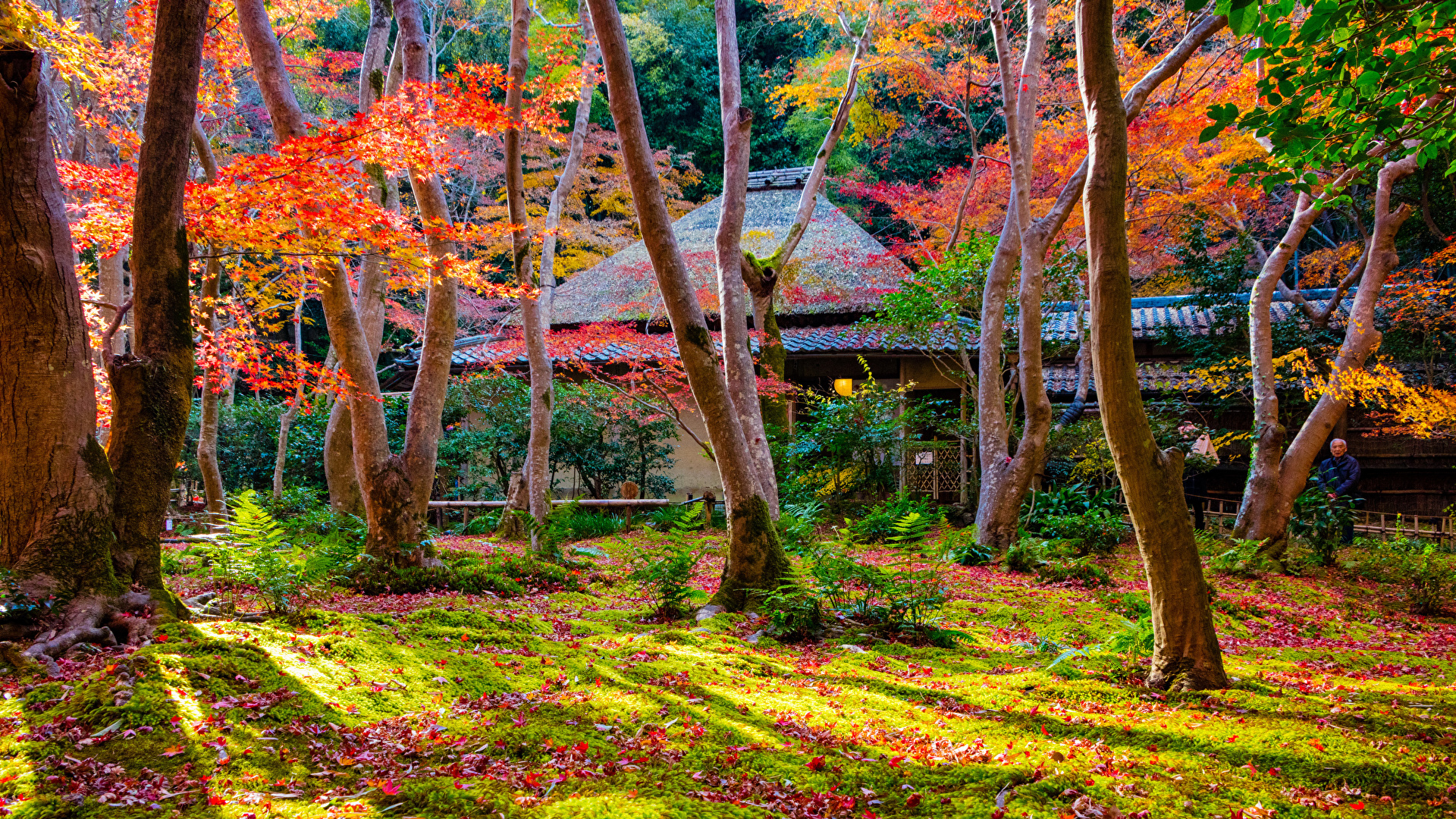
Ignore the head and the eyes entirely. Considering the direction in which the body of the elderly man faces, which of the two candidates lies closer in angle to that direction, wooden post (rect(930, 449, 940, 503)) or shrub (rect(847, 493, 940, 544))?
the shrub

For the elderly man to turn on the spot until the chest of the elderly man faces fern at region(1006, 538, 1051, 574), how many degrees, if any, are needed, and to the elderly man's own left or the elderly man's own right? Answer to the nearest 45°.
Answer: approximately 45° to the elderly man's own right

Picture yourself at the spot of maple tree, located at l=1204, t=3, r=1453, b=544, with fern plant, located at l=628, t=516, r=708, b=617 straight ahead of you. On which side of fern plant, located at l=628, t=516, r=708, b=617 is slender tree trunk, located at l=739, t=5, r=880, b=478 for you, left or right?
right

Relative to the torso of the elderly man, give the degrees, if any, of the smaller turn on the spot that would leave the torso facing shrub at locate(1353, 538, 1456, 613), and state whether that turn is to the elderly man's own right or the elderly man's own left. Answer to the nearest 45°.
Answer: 0° — they already face it

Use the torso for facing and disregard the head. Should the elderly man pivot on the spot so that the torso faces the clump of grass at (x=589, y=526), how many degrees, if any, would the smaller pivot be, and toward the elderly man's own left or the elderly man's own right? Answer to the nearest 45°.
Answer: approximately 90° to the elderly man's own right

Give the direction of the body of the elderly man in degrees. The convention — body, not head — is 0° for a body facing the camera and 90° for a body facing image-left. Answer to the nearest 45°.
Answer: approximately 0°
